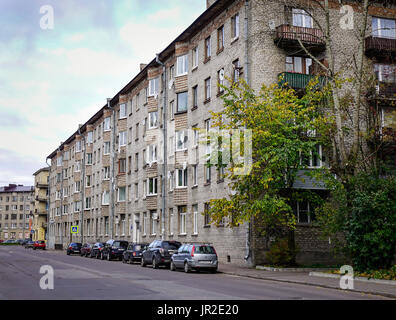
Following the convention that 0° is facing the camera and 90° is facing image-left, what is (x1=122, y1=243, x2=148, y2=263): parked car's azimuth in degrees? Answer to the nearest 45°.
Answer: approximately 135°

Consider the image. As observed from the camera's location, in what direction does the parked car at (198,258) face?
facing away from the viewer and to the left of the viewer

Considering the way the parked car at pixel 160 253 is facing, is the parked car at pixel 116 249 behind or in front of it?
in front

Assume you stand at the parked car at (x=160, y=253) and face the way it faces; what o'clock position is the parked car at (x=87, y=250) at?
the parked car at (x=87, y=250) is roughly at 1 o'clock from the parked car at (x=160, y=253).

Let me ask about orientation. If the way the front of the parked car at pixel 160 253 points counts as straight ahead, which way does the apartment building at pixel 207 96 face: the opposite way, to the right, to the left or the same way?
to the left

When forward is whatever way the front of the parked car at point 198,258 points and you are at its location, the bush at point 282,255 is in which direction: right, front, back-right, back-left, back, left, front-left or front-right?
back-right

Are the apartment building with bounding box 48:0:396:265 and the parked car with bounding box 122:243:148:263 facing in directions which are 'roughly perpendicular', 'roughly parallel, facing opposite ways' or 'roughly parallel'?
roughly perpendicular

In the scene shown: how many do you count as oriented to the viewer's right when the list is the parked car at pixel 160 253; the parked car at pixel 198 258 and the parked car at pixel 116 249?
0

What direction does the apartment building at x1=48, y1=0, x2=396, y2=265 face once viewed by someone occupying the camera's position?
facing the viewer and to the left of the viewer

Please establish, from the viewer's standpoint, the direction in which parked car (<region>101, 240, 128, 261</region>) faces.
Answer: facing away from the viewer and to the left of the viewer

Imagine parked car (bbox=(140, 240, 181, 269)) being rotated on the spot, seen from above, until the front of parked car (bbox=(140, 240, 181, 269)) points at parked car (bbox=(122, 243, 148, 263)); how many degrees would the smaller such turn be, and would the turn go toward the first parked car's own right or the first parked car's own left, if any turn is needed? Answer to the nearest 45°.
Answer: approximately 45° to the first parked car's own right

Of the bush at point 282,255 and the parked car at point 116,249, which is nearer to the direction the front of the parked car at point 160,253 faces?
the parked car

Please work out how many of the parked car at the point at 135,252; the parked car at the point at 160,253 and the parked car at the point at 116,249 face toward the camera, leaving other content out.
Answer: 0

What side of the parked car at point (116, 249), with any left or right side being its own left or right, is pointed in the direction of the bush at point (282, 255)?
back

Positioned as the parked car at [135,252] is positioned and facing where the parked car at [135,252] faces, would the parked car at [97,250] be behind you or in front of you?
in front

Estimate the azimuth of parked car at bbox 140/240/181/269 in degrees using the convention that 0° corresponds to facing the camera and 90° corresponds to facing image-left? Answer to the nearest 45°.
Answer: approximately 135°
